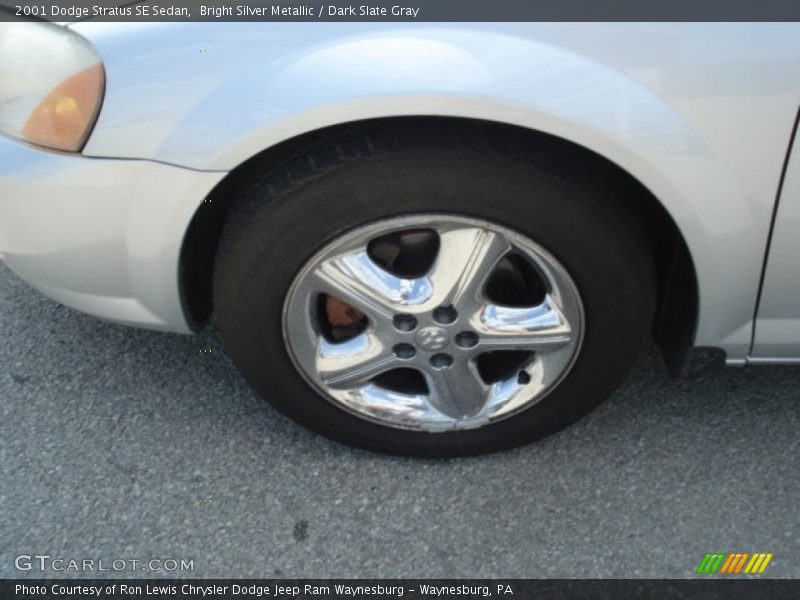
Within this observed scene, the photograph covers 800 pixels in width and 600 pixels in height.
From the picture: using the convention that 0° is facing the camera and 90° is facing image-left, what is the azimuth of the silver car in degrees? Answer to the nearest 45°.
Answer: approximately 90°
